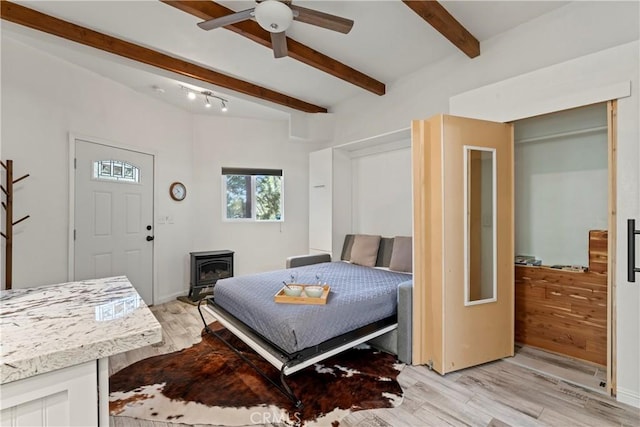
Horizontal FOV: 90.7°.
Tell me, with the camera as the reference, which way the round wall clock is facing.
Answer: facing the viewer and to the right of the viewer

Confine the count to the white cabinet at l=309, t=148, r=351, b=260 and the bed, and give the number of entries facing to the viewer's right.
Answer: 0

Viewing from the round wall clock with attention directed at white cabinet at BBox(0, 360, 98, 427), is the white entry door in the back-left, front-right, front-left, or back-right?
front-right

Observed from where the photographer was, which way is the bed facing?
facing the viewer and to the left of the viewer

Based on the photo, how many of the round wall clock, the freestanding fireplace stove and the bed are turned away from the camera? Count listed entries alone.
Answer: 0

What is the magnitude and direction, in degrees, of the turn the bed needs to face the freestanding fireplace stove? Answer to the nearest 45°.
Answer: approximately 90° to its right

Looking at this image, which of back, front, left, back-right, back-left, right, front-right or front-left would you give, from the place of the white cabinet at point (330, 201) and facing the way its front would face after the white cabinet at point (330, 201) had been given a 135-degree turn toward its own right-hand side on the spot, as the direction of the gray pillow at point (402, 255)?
back-right

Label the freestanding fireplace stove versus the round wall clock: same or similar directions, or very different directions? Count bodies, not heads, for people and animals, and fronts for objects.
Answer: same or similar directions

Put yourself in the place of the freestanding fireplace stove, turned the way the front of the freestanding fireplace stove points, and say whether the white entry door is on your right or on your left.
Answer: on your right

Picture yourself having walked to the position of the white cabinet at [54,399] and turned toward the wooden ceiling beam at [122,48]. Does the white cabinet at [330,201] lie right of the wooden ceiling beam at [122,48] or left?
right

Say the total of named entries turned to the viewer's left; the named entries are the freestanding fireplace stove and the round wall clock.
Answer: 0

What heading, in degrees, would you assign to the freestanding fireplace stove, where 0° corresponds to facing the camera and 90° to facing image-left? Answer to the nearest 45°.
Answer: approximately 315°

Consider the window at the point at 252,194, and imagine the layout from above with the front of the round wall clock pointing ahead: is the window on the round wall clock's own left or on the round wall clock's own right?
on the round wall clock's own left

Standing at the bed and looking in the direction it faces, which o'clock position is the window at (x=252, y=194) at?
The window is roughly at 4 o'clock from the bed.

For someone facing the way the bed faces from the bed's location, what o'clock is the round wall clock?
The round wall clock is roughly at 3 o'clock from the bed.

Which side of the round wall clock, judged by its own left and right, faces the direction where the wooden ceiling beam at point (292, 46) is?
front
